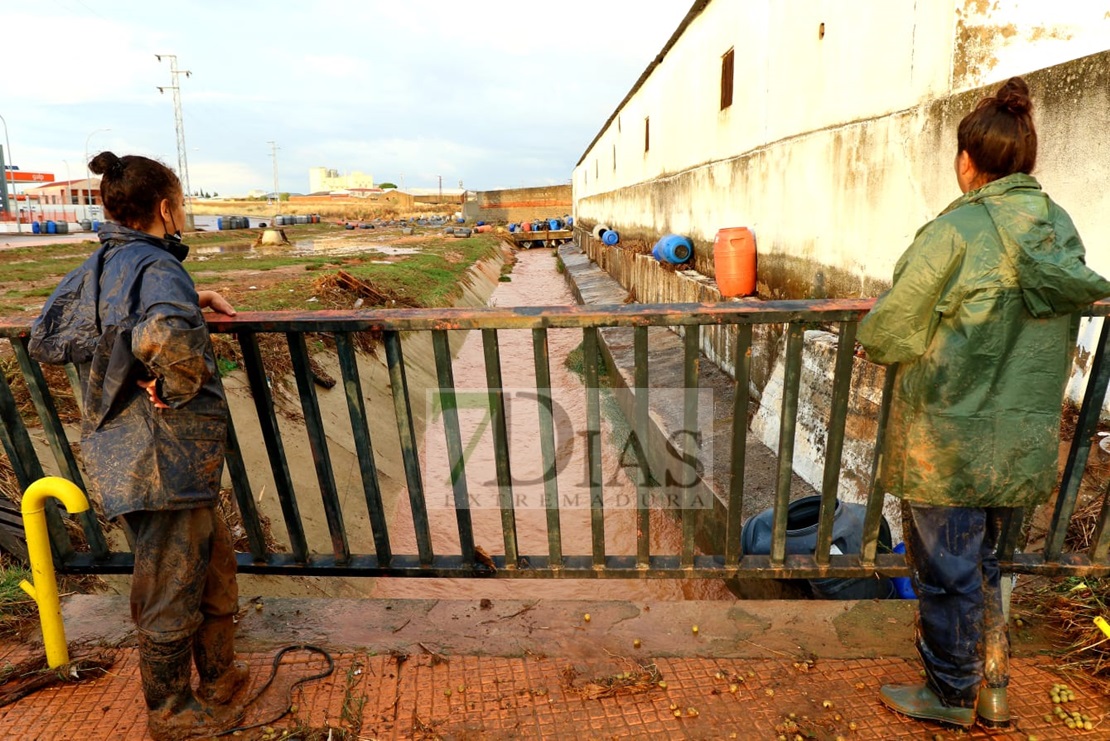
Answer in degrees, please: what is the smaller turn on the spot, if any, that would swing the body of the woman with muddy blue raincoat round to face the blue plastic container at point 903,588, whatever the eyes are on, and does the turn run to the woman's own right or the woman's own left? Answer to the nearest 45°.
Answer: approximately 45° to the woman's own right

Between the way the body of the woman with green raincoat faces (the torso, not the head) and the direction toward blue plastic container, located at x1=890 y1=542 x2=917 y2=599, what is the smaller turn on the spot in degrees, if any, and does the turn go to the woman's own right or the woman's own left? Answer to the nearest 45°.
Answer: approximately 45° to the woman's own right

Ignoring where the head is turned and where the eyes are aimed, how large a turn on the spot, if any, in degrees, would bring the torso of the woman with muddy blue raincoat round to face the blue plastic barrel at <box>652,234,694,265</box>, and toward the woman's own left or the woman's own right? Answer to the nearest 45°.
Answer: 0° — they already face it

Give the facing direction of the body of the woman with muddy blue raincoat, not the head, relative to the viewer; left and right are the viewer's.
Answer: facing away from the viewer and to the right of the viewer

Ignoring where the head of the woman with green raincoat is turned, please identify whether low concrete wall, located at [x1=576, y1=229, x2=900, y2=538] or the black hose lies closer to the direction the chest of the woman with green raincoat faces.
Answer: the low concrete wall

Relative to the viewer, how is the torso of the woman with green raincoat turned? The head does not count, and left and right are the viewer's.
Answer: facing away from the viewer and to the left of the viewer
